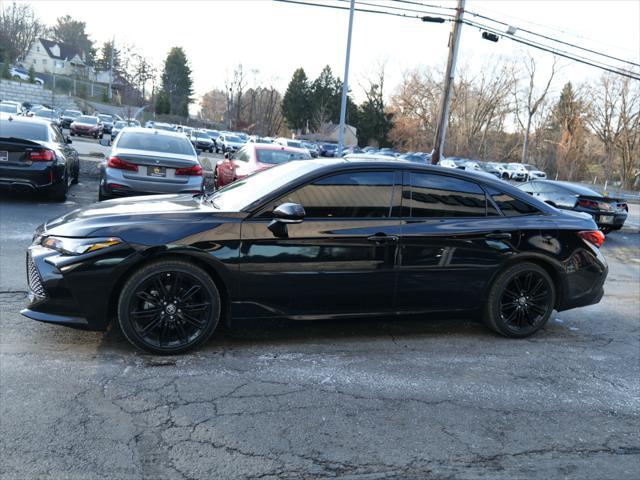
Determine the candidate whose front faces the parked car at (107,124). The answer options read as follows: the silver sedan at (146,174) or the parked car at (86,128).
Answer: the silver sedan

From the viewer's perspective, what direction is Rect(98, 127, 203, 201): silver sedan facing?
away from the camera

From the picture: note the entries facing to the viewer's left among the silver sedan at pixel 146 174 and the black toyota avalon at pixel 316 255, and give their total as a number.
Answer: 1

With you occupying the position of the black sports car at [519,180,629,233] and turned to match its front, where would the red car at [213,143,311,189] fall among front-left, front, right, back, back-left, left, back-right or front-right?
left

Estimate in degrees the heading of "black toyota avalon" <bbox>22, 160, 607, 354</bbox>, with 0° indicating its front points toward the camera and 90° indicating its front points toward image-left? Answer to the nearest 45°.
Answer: approximately 90°

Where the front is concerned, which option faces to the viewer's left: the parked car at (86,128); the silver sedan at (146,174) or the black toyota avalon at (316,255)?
the black toyota avalon

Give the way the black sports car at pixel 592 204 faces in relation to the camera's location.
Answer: facing away from the viewer and to the left of the viewer
